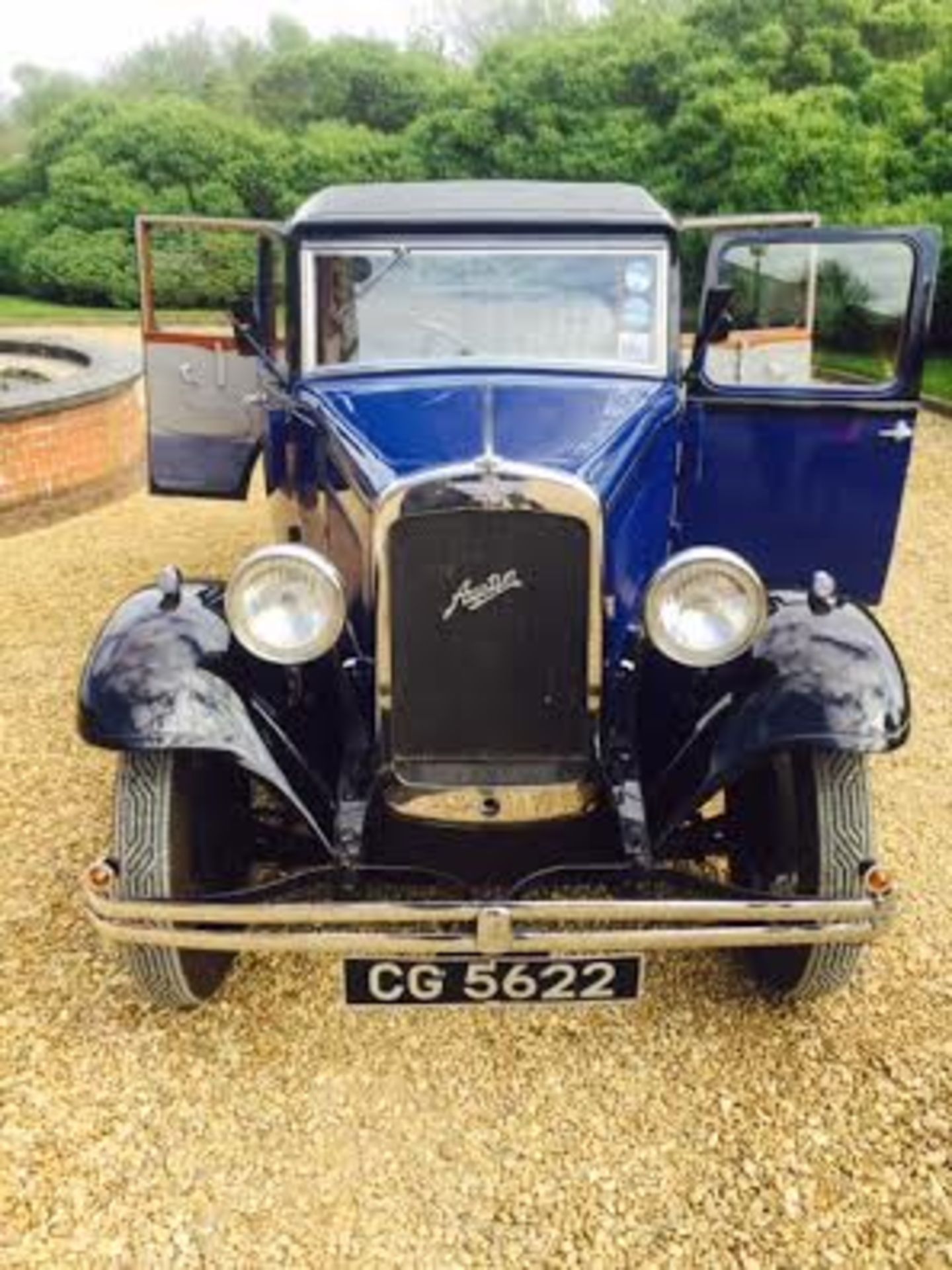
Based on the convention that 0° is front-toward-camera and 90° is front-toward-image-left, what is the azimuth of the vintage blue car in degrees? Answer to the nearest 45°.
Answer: approximately 0°

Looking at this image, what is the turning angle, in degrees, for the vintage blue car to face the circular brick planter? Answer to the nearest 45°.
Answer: approximately 135° to its right
